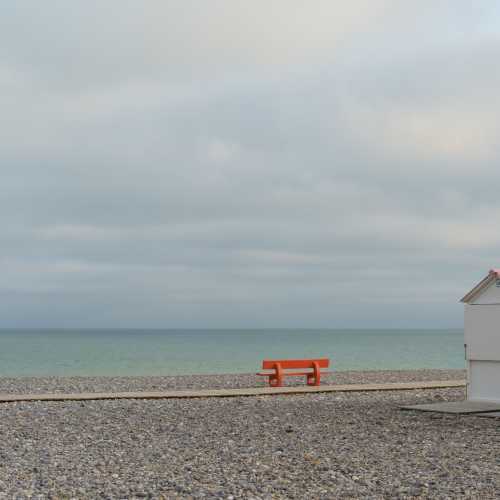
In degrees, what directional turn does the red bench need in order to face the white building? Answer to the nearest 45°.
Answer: approximately 135° to its right

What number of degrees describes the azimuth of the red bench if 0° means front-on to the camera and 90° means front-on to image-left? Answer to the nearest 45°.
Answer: approximately 180°
